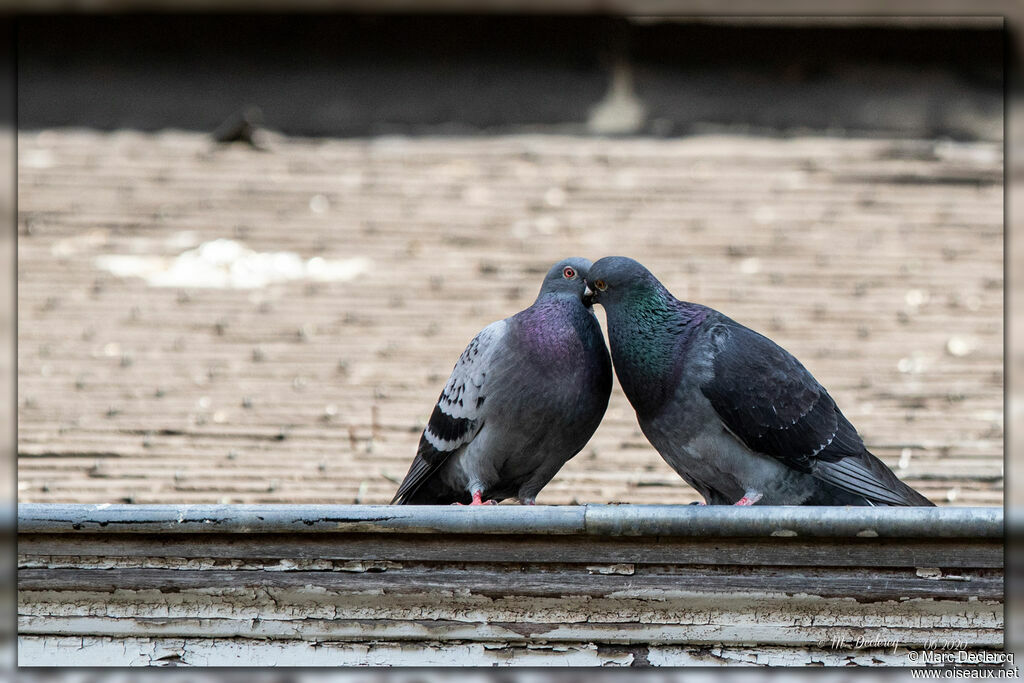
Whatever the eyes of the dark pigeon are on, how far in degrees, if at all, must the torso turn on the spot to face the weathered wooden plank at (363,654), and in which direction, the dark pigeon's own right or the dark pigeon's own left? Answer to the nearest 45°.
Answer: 0° — it already faces it

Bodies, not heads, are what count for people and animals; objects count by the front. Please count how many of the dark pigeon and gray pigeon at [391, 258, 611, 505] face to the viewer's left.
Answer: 1

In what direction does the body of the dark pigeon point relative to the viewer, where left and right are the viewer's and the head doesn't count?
facing to the left of the viewer

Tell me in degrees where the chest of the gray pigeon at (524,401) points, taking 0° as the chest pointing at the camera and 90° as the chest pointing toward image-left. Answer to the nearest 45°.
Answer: approximately 315°
